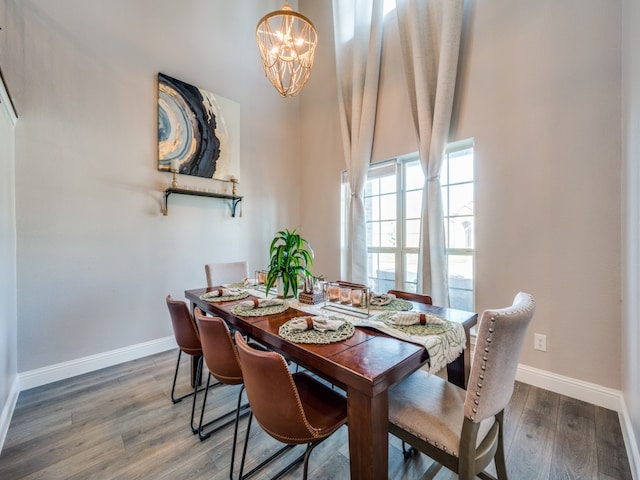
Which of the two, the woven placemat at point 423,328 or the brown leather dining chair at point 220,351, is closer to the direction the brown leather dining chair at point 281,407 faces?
the woven placemat

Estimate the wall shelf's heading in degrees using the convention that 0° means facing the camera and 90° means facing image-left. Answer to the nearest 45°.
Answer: approximately 315°

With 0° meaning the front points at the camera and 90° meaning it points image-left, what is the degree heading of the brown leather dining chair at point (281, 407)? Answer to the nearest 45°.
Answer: approximately 225°

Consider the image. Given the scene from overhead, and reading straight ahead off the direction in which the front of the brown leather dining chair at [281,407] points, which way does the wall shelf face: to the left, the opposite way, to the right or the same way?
to the right

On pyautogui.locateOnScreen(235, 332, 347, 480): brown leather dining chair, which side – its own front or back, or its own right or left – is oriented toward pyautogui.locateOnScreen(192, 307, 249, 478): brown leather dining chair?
left

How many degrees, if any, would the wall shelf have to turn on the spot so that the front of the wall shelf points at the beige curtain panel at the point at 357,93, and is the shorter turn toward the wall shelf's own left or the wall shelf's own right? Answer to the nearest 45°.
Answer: approximately 45° to the wall shelf's own left

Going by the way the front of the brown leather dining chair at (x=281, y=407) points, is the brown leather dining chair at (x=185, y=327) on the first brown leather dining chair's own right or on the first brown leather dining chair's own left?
on the first brown leather dining chair's own left
